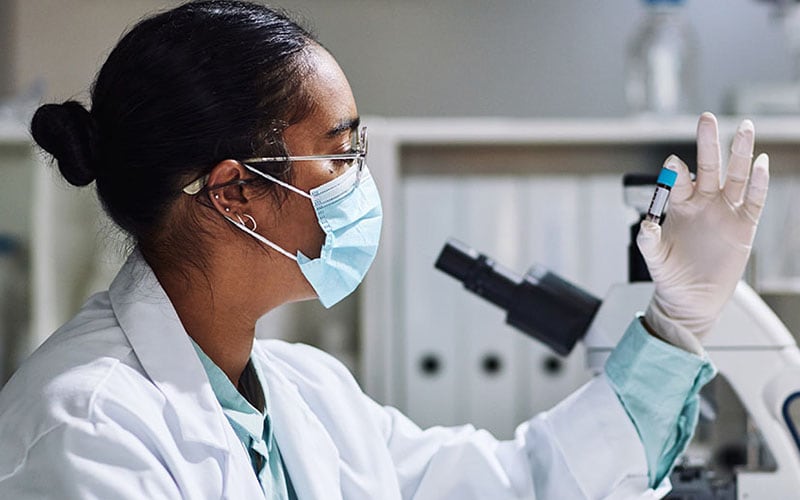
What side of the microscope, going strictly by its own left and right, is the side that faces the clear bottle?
right

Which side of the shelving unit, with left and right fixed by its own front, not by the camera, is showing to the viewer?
front

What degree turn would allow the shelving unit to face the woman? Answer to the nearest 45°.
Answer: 0° — it already faces them

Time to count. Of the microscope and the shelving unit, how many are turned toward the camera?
1

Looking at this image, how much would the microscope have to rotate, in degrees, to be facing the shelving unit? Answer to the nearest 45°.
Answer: approximately 45° to its right

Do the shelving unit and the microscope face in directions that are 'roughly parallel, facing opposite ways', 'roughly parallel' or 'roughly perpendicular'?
roughly perpendicular

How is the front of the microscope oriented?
to the viewer's left

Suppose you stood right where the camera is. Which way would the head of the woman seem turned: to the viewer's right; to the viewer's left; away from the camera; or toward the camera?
to the viewer's right

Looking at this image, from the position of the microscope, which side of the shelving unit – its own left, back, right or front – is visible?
front
